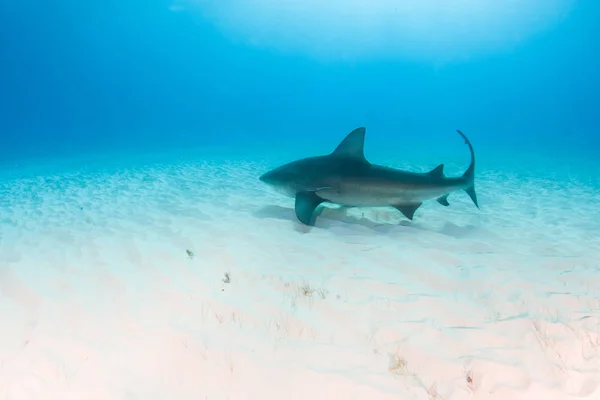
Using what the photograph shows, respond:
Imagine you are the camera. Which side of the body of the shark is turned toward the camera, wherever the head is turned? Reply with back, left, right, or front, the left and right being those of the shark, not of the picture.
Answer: left
